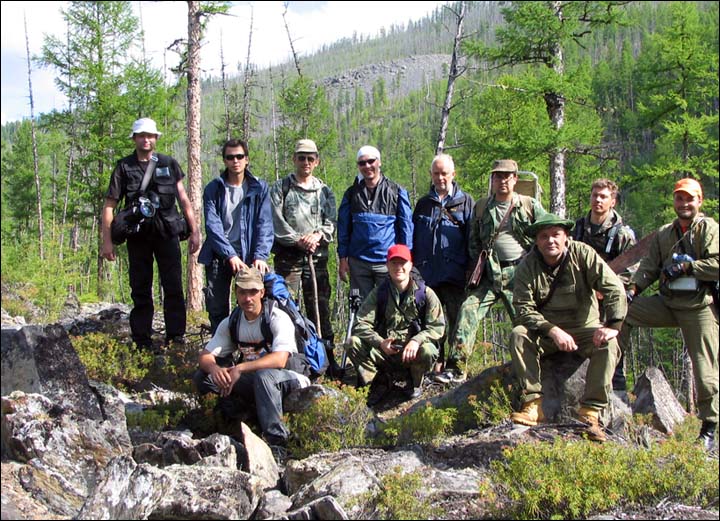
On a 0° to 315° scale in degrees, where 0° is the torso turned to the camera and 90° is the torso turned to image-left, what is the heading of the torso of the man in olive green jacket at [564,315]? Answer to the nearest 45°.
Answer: approximately 0°

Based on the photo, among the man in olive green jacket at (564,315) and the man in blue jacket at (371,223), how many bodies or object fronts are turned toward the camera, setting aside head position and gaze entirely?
2

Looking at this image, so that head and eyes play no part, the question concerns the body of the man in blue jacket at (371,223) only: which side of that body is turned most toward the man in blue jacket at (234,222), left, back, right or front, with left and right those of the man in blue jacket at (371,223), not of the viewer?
right

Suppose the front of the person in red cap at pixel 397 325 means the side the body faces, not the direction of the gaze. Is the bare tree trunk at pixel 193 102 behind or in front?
behind

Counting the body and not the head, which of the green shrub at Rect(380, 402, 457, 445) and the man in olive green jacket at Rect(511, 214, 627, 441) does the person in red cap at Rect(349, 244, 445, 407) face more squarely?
the green shrub

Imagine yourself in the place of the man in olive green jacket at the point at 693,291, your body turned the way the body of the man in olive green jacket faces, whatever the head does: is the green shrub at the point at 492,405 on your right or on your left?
on your right

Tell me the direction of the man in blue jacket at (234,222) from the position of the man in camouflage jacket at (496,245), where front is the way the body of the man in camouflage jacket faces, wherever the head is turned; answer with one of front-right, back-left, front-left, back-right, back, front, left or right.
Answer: right

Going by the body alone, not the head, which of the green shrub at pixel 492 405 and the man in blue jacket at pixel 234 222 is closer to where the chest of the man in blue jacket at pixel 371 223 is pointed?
the green shrub
